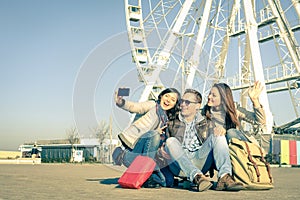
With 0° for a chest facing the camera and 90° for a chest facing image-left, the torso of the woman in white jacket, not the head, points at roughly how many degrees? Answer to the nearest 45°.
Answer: approximately 315°

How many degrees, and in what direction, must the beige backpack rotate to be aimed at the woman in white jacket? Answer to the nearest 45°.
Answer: approximately 135° to its right

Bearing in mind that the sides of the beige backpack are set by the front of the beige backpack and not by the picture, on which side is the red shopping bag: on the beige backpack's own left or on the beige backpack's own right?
on the beige backpack's own right

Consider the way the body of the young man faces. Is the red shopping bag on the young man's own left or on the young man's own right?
on the young man's own right

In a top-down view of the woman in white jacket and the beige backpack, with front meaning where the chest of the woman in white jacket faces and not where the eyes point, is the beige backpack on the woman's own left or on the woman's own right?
on the woman's own left
